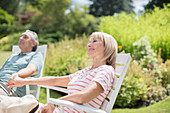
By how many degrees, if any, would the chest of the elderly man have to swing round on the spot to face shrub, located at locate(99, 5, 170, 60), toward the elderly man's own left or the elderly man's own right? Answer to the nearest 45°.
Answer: approximately 180°

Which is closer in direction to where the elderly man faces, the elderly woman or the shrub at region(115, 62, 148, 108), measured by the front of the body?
the elderly woman

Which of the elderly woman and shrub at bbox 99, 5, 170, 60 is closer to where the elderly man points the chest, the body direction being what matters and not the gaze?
the elderly woman

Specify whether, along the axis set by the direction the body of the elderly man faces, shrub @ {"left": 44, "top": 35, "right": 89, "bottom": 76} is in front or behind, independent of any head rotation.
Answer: behind

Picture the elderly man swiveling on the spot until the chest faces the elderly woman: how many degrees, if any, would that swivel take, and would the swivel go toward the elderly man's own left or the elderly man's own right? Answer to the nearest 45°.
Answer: approximately 90° to the elderly man's own left

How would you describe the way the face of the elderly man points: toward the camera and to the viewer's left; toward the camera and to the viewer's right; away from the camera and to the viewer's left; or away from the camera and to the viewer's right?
toward the camera and to the viewer's left

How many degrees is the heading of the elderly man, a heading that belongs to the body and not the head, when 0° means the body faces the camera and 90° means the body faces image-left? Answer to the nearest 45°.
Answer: approximately 45°
